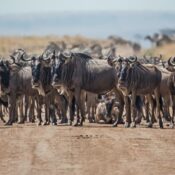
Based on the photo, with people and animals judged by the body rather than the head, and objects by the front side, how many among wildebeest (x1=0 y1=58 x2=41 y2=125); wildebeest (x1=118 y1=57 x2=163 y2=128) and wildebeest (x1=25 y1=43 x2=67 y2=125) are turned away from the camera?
0

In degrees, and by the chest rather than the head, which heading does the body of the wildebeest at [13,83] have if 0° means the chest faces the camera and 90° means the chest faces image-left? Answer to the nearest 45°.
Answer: approximately 45°

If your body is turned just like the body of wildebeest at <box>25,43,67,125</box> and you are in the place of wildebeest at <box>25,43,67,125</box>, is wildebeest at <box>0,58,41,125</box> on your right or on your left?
on your right

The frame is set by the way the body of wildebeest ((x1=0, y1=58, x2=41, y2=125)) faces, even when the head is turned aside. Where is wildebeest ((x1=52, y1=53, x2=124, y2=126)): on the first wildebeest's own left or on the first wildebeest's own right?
on the first wildebeest's own left

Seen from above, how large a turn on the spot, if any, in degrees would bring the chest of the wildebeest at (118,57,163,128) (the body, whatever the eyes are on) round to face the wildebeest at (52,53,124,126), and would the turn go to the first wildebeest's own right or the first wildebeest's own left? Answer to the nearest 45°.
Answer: approximately 45° to the first wildebeest's own right

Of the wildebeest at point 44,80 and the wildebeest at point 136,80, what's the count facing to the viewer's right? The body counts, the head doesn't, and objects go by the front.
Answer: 0

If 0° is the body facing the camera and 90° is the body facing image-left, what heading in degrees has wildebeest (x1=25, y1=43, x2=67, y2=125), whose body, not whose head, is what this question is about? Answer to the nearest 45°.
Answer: approximately 45°

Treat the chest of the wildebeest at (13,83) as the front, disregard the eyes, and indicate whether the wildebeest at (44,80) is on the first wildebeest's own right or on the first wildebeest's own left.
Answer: on the first wildebeest's own left

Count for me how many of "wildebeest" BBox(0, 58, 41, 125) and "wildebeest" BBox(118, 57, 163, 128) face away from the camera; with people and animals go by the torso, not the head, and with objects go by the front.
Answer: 0
